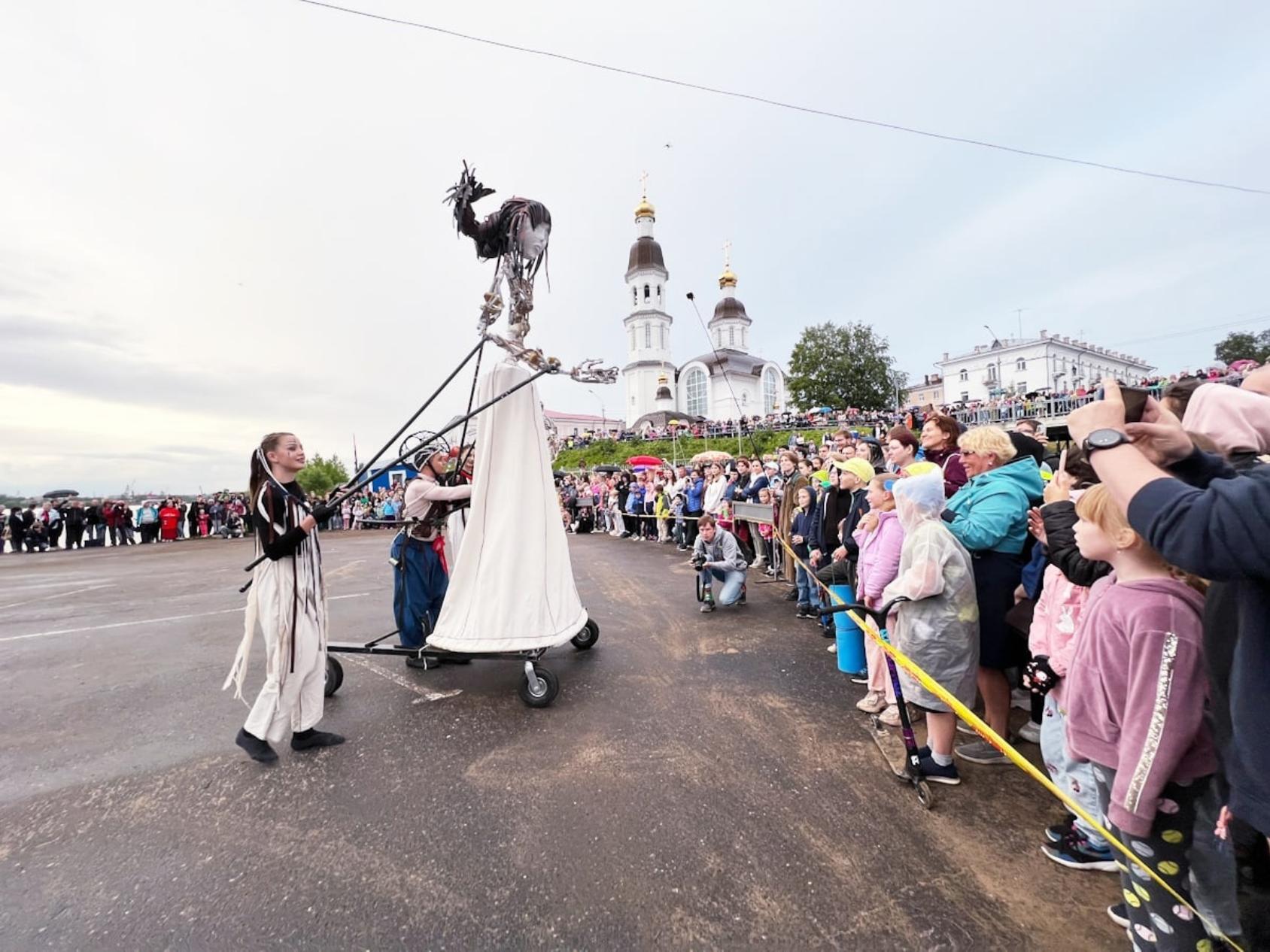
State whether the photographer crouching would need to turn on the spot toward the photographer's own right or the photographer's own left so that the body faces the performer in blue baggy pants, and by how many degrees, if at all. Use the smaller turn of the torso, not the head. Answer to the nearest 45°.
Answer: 0° — they already face them

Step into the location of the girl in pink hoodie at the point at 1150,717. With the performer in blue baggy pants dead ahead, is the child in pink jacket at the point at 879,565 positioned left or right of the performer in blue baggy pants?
right

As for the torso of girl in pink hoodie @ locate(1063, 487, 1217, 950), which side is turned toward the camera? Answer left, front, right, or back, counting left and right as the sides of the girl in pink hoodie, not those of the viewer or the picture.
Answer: left

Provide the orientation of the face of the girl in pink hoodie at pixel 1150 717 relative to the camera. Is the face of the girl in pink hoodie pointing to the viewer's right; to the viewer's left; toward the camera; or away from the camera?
to the viewer's left

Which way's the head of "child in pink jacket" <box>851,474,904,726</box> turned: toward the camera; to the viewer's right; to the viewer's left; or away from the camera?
to the viewer's left

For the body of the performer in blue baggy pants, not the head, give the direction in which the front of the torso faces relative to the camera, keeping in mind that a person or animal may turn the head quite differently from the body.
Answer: to the viewer's right

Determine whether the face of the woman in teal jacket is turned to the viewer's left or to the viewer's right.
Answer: to the viewer's left

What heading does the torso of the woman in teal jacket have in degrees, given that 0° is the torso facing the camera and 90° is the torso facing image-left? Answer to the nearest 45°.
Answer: approximately 90°
